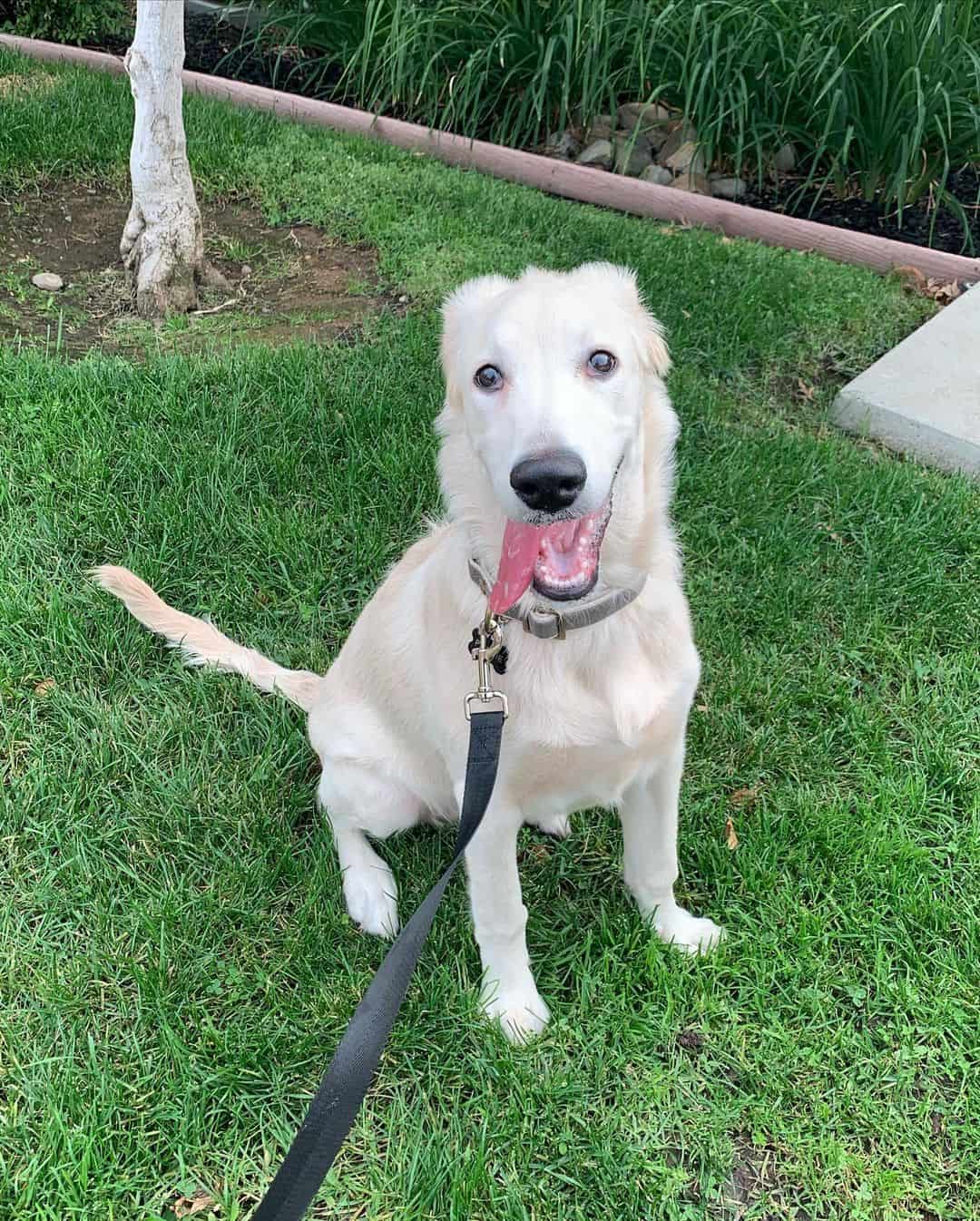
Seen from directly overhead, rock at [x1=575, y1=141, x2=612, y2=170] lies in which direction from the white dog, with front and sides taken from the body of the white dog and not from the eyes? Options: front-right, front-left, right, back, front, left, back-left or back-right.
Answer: back-left

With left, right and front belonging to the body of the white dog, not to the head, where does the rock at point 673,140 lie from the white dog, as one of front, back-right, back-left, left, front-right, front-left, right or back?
back-left

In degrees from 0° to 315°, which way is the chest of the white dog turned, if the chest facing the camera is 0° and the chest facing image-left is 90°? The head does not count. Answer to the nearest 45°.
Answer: approximately 315°

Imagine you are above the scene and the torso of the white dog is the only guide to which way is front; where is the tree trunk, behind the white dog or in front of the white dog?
behind

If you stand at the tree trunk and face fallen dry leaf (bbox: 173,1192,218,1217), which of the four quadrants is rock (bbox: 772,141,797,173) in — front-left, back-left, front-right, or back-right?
back-left

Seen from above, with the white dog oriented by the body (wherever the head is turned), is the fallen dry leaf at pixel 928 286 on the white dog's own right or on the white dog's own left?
on the white dog's own left

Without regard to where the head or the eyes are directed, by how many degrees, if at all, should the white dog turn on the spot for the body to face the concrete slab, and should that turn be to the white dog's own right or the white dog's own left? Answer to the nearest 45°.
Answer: approximately 90° to the white dog's own left

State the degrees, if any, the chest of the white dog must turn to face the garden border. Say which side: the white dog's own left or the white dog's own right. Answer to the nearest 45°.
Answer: approximately 135° to the white dog's own left

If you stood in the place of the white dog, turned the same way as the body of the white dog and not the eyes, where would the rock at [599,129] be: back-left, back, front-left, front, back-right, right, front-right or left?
back-left
